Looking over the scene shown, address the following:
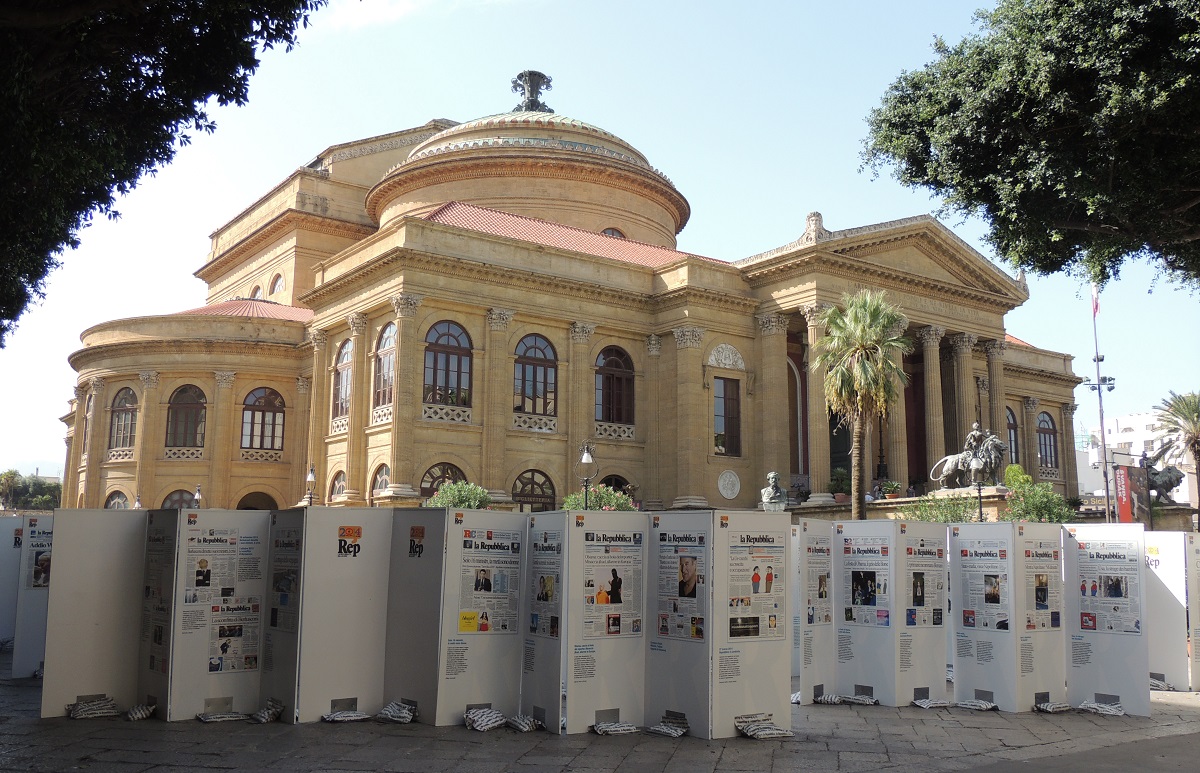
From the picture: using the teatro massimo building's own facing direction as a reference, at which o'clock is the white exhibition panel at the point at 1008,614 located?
The white exhibition panel is roughly at 1 o'clock from the teatro massimo building.

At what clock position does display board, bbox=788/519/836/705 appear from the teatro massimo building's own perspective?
The display board is roughly at 1 o'clock from the teatro massimo building.

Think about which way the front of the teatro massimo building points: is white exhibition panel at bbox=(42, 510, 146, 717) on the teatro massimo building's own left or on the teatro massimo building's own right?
on the teatro massimo building's own right

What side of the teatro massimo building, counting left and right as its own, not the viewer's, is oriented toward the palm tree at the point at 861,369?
front

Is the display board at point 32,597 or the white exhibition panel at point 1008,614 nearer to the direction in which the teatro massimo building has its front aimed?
the white exhibition panel

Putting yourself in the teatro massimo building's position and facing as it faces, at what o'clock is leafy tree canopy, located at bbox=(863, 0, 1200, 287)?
The leafy tree canopy is roughly at 1 o'clock from the teatro massimo building.

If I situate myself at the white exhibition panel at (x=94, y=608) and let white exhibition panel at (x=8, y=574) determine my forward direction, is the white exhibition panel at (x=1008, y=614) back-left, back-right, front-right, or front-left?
back-right

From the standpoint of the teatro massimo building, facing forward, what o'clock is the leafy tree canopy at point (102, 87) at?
The leafy tree canopy is roughly at 2 o'clock from the teatro massimo building.

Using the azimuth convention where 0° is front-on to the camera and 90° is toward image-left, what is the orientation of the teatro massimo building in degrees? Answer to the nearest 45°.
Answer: approximately 315°

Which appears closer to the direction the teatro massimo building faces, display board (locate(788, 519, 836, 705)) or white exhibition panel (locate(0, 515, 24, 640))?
the display board

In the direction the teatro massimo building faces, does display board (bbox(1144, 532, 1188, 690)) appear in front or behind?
in front

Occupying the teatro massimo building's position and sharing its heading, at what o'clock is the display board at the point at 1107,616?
The display board is roughly at 1 o'clock from the teatro massimo building.

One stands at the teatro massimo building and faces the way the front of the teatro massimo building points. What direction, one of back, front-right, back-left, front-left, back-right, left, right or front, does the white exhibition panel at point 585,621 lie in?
front-right

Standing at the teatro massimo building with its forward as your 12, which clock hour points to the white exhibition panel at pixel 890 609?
The white exhibition panel is roughly at 1 o'clock from the teatro massimo building.
